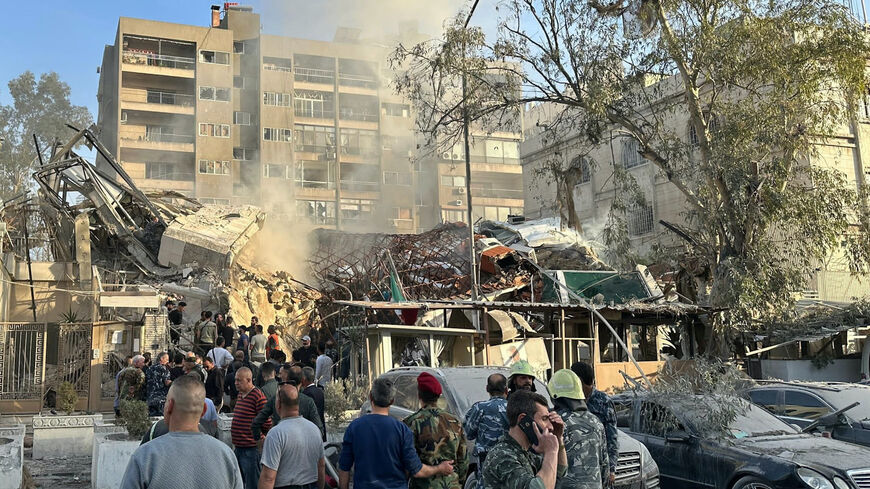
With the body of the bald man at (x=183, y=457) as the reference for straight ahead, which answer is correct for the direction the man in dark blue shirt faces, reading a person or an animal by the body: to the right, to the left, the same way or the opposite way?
the same way

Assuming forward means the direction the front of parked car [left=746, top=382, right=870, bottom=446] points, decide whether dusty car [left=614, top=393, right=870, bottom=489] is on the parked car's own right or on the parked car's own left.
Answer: on the parked car's own right

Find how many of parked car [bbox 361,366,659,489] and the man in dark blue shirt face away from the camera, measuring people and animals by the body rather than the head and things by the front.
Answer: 1

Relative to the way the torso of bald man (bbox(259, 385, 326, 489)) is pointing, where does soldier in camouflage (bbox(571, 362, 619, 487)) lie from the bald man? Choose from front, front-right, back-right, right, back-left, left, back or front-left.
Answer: right

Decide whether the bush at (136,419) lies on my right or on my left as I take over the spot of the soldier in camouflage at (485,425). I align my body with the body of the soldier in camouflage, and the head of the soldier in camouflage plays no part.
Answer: on my left

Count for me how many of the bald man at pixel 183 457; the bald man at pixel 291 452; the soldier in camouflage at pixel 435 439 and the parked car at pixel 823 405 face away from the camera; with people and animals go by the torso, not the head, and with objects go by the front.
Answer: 3

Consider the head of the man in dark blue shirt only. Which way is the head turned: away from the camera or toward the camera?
away from the camera

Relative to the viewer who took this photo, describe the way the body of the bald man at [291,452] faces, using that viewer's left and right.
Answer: facing away from the viewer

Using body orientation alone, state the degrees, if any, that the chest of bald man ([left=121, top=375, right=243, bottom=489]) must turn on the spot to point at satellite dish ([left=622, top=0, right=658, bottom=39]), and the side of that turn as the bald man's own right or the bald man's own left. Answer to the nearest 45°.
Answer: approximately 45° to the bald man's own right

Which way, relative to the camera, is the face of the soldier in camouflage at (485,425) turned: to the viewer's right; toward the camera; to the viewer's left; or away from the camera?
away from the camera

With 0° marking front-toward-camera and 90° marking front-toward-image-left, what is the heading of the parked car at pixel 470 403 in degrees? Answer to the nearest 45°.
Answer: approximately 315°

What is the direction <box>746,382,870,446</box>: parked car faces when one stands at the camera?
facing the viewer and to the right of the viewer

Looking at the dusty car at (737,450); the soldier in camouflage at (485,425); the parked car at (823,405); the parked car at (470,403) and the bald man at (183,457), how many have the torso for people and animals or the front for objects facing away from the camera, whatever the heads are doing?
2

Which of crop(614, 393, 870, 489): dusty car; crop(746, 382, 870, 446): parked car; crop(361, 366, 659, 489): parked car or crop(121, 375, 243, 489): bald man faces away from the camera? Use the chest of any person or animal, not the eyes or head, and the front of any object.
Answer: the bald man

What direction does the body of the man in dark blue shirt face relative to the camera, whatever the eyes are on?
away from the camera

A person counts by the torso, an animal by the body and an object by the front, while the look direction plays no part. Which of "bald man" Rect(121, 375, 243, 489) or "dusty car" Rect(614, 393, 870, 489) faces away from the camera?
the bald man

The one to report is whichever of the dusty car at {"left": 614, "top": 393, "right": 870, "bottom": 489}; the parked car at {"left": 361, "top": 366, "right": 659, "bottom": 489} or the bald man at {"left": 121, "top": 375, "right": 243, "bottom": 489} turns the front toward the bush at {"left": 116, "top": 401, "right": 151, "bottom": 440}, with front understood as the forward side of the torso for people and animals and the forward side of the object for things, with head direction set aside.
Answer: the bald man
